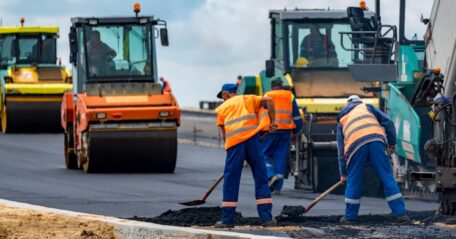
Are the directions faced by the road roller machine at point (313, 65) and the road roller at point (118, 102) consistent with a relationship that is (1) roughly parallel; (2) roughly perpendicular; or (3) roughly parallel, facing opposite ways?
roughly parallel

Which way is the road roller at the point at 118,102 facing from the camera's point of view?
toward the camera

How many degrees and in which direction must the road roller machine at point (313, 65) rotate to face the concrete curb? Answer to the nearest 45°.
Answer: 0° — it already faces it

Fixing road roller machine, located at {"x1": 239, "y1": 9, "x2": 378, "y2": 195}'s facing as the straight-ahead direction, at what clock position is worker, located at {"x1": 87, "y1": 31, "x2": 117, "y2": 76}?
The worker is roughly at 3 o'clock from the road roller machine.

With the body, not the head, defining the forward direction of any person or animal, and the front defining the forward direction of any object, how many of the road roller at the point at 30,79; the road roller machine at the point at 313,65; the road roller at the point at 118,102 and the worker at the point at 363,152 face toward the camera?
3

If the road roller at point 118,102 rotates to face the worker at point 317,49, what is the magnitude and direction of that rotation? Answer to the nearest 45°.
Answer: approximately 90° to its left

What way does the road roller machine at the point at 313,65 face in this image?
toward the camera

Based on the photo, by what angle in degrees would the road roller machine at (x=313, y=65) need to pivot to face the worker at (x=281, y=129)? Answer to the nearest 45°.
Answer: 0° — it already faces them

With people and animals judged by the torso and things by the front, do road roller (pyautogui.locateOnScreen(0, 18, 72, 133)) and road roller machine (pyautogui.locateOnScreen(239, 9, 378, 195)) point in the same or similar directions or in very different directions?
same or similar directions

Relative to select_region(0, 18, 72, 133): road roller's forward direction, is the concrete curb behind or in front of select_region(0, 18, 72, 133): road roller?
in front

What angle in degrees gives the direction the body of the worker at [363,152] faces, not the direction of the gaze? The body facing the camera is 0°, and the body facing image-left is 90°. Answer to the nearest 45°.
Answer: approximately 135°

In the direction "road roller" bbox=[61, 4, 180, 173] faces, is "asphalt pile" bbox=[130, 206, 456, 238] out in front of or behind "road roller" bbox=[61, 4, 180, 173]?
in front

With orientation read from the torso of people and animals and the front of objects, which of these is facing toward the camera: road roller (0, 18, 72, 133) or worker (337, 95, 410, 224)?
the road roller

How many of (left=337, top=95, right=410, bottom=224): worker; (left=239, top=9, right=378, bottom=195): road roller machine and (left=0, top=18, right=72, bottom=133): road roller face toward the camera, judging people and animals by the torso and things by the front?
2
